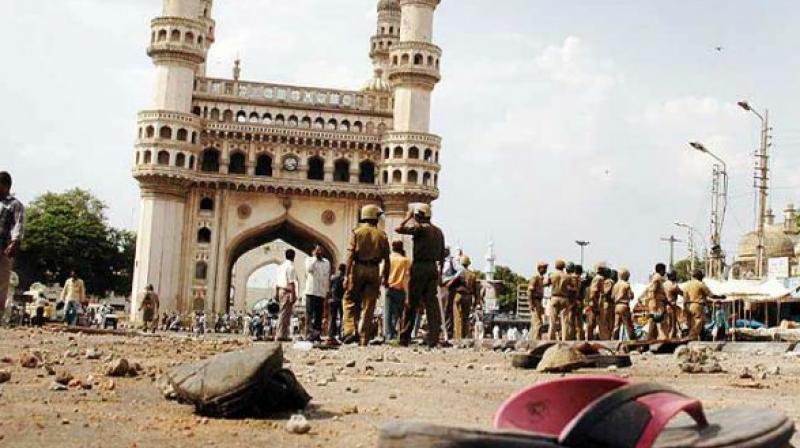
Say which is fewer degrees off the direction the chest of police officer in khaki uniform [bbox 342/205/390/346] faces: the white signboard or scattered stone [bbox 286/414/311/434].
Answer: the white signboard

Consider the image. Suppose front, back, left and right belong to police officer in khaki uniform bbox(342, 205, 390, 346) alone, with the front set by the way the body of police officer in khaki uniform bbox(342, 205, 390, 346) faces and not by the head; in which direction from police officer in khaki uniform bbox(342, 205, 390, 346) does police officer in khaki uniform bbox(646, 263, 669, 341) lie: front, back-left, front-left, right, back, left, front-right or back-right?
front-right

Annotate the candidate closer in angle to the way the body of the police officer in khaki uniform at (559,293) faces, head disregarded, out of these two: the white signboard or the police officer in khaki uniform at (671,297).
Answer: the white signboard

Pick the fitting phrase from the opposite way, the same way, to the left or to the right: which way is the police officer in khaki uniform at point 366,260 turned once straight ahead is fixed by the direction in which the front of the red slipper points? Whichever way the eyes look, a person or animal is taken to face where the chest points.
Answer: to the left

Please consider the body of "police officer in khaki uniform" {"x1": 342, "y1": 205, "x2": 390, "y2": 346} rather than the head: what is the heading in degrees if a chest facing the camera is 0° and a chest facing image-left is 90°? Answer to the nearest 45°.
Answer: approximately 180°

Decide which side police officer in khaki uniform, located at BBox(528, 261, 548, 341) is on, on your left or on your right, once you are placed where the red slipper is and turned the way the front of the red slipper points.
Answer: on your left

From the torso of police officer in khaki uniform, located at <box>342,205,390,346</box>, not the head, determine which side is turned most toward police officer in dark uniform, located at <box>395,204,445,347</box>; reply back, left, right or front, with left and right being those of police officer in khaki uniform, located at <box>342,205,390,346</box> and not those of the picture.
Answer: right

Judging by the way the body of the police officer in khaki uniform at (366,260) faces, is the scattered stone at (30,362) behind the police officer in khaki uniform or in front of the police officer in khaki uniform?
behind

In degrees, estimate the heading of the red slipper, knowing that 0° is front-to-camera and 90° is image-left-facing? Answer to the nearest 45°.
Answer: approximately 270°
